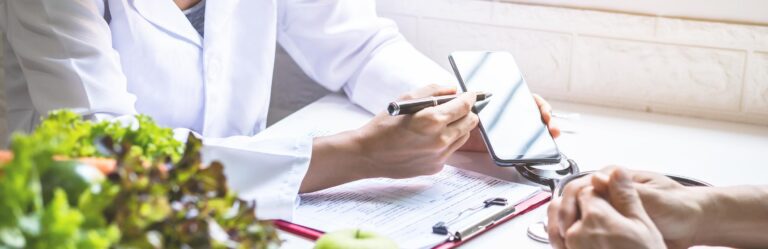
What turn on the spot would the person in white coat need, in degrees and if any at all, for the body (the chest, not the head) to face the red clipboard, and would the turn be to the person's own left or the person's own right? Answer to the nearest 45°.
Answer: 0° — they already face it

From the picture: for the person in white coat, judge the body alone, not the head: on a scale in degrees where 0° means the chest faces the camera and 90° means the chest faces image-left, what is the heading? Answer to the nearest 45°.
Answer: approximately 315°

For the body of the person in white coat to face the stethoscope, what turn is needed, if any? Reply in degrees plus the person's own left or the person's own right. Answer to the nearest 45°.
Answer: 0° — they already face it

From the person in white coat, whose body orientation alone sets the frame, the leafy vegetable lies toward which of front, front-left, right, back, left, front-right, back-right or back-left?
front-right
